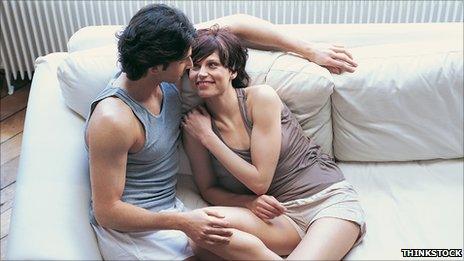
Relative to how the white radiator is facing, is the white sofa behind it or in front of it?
in front

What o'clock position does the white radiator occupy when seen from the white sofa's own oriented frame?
The white radiator is roughly at 5 o'clock from the white sofa.

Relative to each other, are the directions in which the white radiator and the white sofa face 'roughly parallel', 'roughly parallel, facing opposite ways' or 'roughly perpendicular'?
roughly parallel

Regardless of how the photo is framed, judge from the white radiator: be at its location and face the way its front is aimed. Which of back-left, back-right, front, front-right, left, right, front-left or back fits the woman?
front

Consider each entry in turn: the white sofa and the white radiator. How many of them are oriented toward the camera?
2

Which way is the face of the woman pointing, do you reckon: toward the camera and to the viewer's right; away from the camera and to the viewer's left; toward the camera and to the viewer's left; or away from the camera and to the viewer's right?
toward the camera and to the viewer's left

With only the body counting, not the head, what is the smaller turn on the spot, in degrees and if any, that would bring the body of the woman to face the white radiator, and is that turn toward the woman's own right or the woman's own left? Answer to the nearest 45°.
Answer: approximately 135° to the woman's own right

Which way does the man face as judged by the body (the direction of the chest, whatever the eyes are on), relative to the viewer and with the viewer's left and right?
facing the viewer and to the right of the viewer

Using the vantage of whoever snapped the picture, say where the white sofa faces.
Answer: facing the viewer

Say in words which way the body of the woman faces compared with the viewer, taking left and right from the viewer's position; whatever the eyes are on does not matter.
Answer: facing the viewer and to the left of the viewer

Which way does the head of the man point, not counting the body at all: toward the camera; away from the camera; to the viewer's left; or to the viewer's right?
to the viewer's right

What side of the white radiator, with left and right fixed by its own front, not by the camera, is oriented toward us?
front
